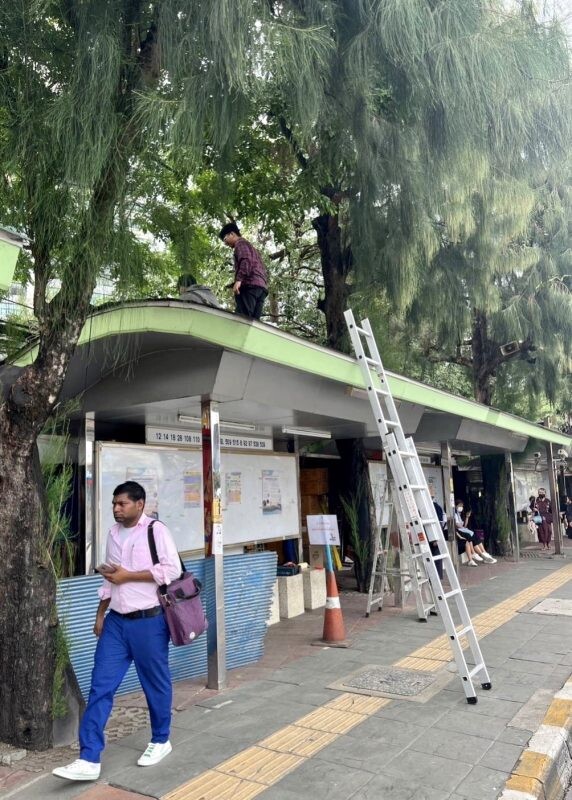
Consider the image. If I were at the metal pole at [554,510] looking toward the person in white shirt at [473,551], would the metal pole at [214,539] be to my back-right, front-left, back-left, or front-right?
front-left

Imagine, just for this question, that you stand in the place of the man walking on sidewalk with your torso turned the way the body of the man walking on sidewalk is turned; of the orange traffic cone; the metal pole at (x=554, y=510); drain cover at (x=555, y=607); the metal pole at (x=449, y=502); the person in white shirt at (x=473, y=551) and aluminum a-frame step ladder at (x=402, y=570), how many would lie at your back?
6

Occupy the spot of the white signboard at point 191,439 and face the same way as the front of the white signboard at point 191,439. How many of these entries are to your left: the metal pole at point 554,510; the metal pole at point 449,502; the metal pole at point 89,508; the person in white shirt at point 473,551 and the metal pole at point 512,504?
4

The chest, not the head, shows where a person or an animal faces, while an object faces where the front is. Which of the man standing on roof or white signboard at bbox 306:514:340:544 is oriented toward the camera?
the white signboard

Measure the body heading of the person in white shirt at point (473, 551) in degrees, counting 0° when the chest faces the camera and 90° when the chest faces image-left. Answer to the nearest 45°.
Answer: approximately 315°

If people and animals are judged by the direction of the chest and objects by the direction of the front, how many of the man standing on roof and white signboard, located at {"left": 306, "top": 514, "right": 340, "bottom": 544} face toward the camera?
1

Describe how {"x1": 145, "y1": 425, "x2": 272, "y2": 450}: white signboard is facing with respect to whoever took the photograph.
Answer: facing the viewer and to the right of the viewer

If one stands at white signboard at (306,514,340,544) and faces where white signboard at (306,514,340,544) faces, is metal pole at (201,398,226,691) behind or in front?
in front

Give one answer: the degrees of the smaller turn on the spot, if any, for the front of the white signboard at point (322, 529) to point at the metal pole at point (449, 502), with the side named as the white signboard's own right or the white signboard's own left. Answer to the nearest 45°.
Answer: approximately 135° to the white signboard's own left

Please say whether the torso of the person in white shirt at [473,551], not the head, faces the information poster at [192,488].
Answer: no

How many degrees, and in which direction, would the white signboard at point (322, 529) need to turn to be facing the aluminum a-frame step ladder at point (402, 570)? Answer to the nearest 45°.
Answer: approximately 135° to its left

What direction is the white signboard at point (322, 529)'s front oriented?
toward the camera

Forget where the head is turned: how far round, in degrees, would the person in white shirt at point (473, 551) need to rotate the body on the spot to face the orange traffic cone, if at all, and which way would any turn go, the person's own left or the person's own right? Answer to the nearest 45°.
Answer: approximately 45° to the person's own right
